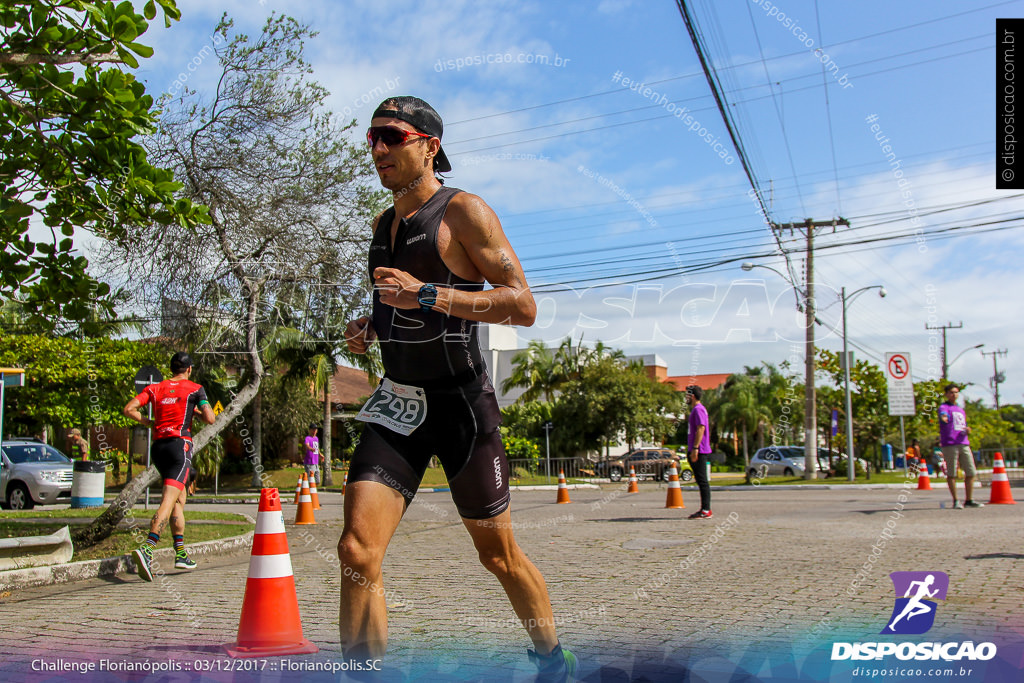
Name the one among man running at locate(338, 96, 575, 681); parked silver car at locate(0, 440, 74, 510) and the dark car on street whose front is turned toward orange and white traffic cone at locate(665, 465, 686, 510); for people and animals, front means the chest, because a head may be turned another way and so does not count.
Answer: the parked silver car

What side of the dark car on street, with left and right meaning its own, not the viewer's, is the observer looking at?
left

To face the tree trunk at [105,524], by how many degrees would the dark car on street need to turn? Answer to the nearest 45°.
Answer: approximately 90° to its left

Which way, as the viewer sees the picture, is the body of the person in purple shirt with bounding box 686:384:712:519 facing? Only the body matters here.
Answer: to the viewer's left

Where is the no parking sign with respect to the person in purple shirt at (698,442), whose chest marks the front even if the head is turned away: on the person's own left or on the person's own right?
on the person's own right

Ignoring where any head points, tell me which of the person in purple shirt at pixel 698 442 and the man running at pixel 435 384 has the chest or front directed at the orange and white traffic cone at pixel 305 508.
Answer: the person in purple shirt

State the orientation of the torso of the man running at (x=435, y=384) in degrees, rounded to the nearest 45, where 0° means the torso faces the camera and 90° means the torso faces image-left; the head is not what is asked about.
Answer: approximately 45°

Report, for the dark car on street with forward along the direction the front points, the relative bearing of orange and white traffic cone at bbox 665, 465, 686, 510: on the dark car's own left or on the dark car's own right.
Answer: on the dark car's own left

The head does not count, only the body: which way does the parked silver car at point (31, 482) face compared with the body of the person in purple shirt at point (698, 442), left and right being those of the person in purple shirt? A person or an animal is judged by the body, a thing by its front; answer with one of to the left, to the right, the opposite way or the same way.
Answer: the opposite way

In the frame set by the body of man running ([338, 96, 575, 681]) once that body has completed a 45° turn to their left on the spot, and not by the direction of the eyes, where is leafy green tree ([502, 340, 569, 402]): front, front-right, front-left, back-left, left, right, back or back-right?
back
